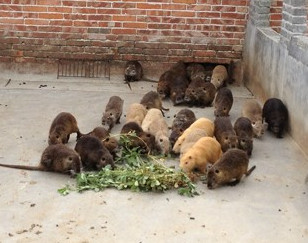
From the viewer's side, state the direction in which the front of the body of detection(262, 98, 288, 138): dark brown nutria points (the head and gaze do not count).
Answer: toward the camera

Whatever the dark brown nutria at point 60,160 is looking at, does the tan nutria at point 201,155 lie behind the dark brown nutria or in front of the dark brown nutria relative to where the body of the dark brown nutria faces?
in front

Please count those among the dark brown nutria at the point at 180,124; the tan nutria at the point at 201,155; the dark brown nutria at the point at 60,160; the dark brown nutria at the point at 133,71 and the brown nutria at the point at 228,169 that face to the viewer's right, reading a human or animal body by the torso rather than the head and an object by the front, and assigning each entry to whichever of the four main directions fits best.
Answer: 1

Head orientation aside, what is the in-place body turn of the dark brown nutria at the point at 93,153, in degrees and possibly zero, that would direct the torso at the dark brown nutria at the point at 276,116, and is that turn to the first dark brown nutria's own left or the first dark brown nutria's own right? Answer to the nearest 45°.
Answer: approximately 90° to the first dark brown nutria's own left

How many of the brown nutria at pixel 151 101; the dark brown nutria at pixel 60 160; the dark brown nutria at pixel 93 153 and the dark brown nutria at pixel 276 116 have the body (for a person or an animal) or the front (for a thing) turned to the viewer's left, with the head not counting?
1

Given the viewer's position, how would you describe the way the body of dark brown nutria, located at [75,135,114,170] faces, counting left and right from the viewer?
facing the viewer and to the right of the viewer

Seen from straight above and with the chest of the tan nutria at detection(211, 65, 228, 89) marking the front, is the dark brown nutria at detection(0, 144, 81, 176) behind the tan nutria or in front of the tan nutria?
in front

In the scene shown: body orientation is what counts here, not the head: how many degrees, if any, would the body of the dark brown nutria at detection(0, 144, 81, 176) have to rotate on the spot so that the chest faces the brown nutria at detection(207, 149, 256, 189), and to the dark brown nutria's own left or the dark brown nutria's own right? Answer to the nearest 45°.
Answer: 0° — it already faces it
